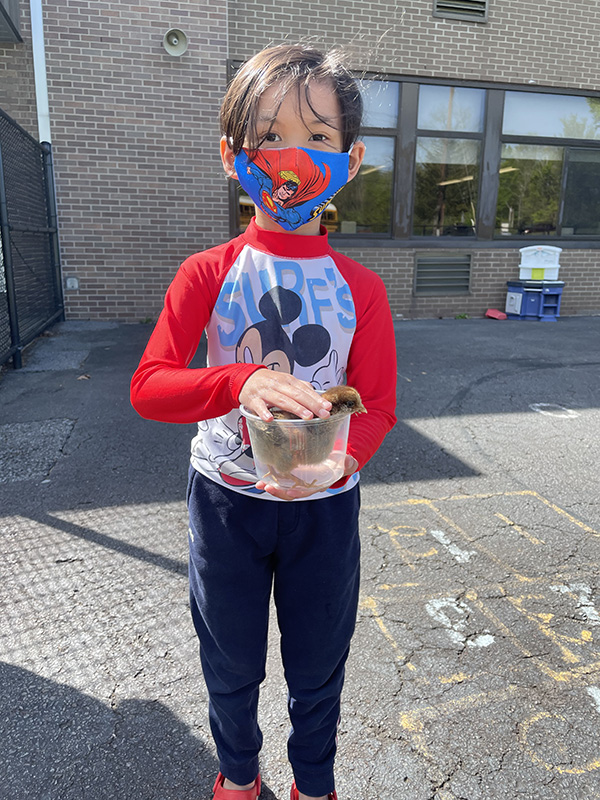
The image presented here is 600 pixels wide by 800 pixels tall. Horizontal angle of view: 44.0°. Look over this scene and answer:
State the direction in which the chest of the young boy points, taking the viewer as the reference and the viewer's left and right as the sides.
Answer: facing the viewer

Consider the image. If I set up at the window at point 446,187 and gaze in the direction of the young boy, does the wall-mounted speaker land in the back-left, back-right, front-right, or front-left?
front-right

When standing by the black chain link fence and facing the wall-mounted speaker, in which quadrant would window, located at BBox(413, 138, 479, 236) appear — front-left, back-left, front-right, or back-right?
front-right

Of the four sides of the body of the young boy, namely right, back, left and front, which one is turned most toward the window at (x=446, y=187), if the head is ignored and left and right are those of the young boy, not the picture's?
back

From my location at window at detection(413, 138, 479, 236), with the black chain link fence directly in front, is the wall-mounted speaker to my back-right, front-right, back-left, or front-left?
front-right

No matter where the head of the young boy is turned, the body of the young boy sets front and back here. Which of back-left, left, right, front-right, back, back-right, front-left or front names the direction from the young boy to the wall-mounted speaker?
back
